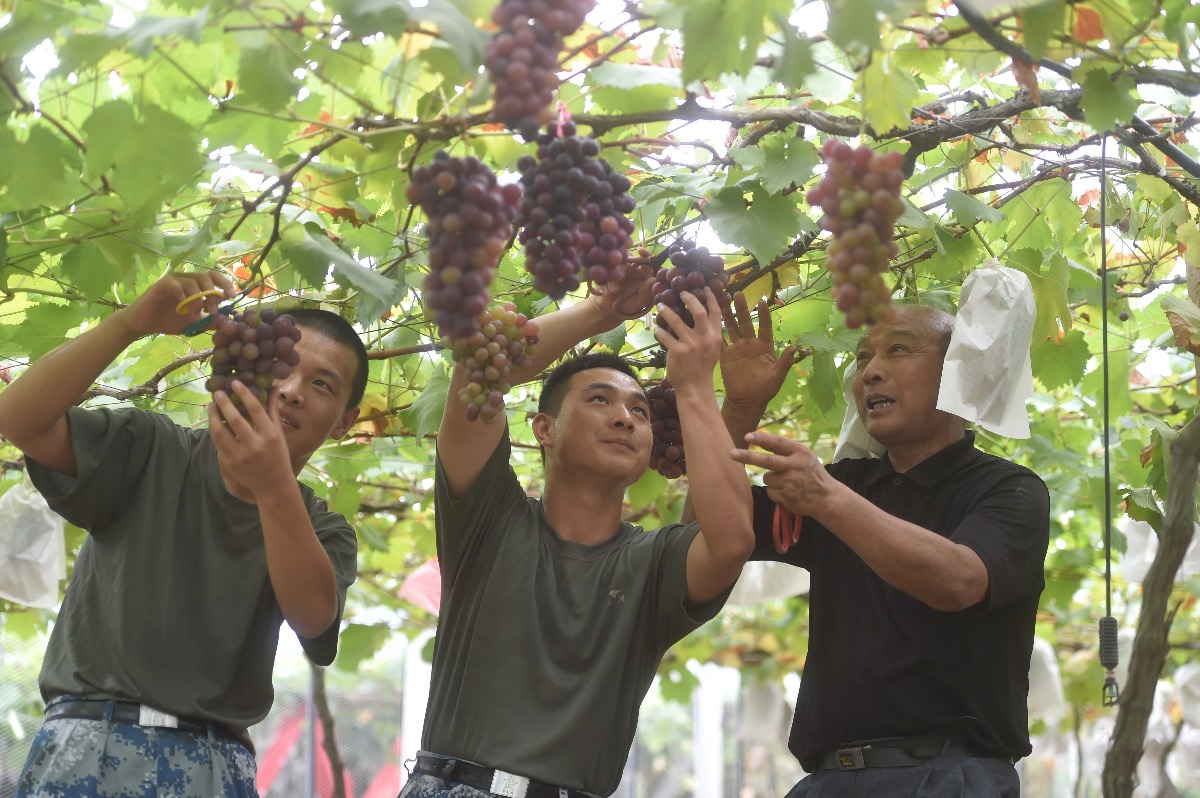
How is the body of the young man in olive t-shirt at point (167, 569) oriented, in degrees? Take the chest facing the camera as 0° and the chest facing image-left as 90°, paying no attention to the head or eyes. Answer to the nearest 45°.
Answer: approximately 0°

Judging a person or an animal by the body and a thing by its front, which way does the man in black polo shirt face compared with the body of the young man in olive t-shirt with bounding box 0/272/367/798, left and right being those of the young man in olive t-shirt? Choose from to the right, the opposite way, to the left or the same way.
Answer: to the right

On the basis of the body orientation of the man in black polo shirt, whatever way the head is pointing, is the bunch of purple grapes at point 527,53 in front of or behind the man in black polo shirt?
in front

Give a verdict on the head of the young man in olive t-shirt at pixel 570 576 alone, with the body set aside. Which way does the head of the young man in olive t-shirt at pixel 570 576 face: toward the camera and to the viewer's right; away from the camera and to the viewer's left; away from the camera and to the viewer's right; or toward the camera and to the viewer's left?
toward the camera and to the viewer's right

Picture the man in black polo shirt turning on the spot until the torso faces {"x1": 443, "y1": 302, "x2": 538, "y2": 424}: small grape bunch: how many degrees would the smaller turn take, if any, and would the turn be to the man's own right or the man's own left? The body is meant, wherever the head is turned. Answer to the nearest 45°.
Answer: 0° — they already face it

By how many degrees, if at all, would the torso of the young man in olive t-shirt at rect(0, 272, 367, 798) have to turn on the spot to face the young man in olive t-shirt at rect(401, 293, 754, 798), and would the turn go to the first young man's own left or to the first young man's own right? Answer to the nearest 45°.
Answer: approximately 90° to the first young man's own left

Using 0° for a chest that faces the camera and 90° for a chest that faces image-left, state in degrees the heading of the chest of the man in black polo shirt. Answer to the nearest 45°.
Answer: approximately 45°

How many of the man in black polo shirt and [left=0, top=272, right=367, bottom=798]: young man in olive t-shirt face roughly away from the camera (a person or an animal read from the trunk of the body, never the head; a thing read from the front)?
0
